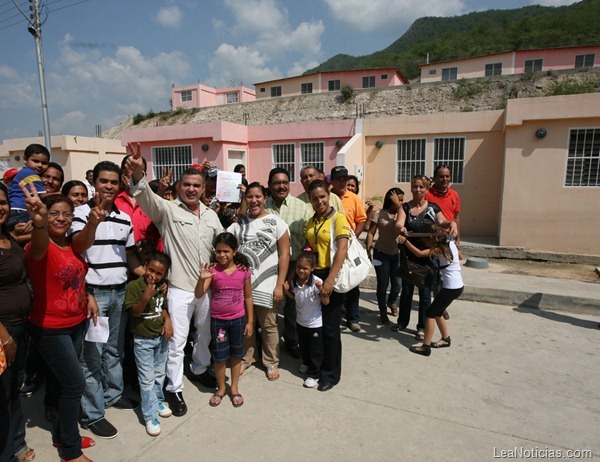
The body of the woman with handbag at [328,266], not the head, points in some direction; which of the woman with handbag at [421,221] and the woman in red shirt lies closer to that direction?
the woman in red shirt

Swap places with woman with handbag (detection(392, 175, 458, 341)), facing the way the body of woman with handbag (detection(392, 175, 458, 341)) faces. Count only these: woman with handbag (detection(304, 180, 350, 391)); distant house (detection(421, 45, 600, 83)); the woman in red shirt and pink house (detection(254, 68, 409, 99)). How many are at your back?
2

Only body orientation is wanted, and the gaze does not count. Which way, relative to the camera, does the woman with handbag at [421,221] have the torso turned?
toward the camera

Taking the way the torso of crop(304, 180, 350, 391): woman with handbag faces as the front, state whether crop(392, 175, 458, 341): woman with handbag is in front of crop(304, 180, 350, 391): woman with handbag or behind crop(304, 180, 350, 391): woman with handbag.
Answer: behind

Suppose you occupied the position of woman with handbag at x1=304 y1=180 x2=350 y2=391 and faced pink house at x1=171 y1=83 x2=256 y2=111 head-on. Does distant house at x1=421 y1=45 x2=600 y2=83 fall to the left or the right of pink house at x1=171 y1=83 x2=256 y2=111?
right

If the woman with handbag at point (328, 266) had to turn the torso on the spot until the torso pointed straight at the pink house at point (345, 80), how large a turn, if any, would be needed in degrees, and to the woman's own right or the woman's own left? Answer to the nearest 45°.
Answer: approximately 135° to the woman's own right

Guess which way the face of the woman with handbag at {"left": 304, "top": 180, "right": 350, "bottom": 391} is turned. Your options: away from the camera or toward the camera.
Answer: toward the camera

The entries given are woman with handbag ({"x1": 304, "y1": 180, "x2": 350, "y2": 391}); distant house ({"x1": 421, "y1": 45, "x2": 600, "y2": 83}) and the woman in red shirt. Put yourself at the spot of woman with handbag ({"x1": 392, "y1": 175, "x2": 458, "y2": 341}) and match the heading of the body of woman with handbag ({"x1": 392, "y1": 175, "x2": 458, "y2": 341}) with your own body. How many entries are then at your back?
1

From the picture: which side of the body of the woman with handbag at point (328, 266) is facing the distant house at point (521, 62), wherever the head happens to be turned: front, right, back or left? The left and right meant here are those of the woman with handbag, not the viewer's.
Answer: back

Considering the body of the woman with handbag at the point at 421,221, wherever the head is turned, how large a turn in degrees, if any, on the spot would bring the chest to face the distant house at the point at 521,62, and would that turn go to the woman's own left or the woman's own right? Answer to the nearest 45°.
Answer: approximately 180°

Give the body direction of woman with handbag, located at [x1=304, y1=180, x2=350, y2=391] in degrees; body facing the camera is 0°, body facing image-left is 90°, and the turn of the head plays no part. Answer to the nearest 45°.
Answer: approximately 45°

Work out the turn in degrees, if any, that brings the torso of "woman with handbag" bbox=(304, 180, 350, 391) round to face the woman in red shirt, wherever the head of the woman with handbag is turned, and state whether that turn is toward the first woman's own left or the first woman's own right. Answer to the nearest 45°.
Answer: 0° — they already face them

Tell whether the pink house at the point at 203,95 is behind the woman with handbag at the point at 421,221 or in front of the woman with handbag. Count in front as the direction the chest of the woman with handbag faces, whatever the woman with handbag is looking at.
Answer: behind

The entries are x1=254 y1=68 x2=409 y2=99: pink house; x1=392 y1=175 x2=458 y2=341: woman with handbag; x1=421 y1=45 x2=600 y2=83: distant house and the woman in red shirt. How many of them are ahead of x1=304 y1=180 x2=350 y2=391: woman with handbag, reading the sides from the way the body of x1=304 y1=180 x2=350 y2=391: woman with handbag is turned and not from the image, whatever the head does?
1

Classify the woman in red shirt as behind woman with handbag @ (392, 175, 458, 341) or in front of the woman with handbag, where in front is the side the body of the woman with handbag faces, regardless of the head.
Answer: in front

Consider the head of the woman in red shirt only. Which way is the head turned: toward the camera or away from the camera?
toward the camera

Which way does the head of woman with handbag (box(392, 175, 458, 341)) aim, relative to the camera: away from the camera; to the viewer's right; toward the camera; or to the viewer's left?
toward the camera

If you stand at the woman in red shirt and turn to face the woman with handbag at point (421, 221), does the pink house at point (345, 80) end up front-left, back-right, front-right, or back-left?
front-left

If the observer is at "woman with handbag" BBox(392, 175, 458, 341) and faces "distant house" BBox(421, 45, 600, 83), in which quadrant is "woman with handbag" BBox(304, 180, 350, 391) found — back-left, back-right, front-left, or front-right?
back-left

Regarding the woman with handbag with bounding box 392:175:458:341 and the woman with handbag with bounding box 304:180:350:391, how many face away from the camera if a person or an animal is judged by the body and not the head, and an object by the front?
0
